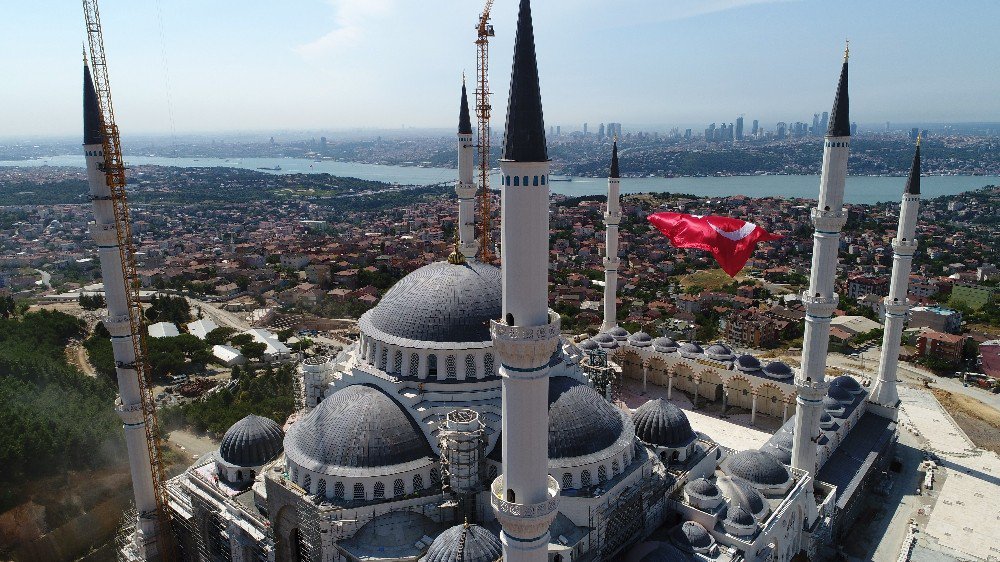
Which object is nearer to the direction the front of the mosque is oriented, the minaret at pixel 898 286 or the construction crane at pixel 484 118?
the minaret

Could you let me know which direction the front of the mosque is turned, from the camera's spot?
facing away from the viewer and to the right of the viewer

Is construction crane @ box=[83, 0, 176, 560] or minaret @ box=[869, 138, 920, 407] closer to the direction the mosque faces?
the minaret

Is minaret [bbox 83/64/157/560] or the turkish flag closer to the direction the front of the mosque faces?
the turkish flag

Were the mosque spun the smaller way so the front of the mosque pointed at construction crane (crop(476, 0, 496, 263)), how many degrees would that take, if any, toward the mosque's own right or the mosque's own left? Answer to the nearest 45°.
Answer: approximately 45° to the mosque's own left

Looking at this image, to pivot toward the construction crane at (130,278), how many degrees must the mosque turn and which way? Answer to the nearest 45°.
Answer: approximately 135° to its left

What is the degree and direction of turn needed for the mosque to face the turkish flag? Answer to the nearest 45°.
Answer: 0° — it already faces it
